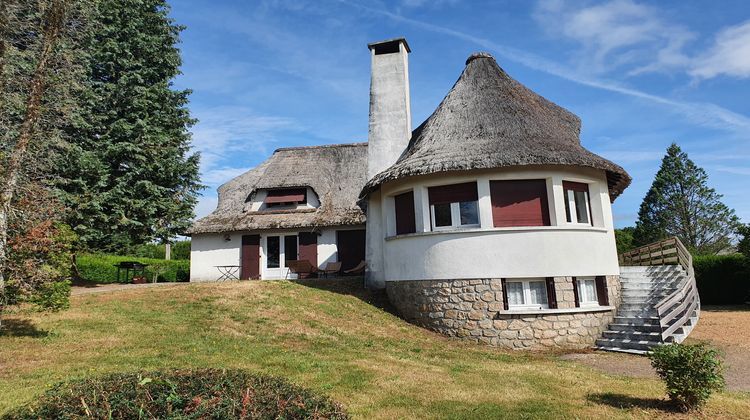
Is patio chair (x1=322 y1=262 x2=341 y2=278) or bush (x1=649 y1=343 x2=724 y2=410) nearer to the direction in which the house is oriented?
the bush

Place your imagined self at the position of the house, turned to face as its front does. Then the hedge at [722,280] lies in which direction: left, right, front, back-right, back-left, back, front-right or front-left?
back-left

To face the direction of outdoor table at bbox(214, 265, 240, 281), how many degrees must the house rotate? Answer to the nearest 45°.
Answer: approximately 135° to its right

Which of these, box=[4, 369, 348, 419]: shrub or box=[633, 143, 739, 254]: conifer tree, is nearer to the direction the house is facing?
the shrub

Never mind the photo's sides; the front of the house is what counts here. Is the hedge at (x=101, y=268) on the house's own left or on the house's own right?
on the house's own right

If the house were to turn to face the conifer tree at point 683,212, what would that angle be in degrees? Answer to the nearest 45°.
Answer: approximately 135° to its left
